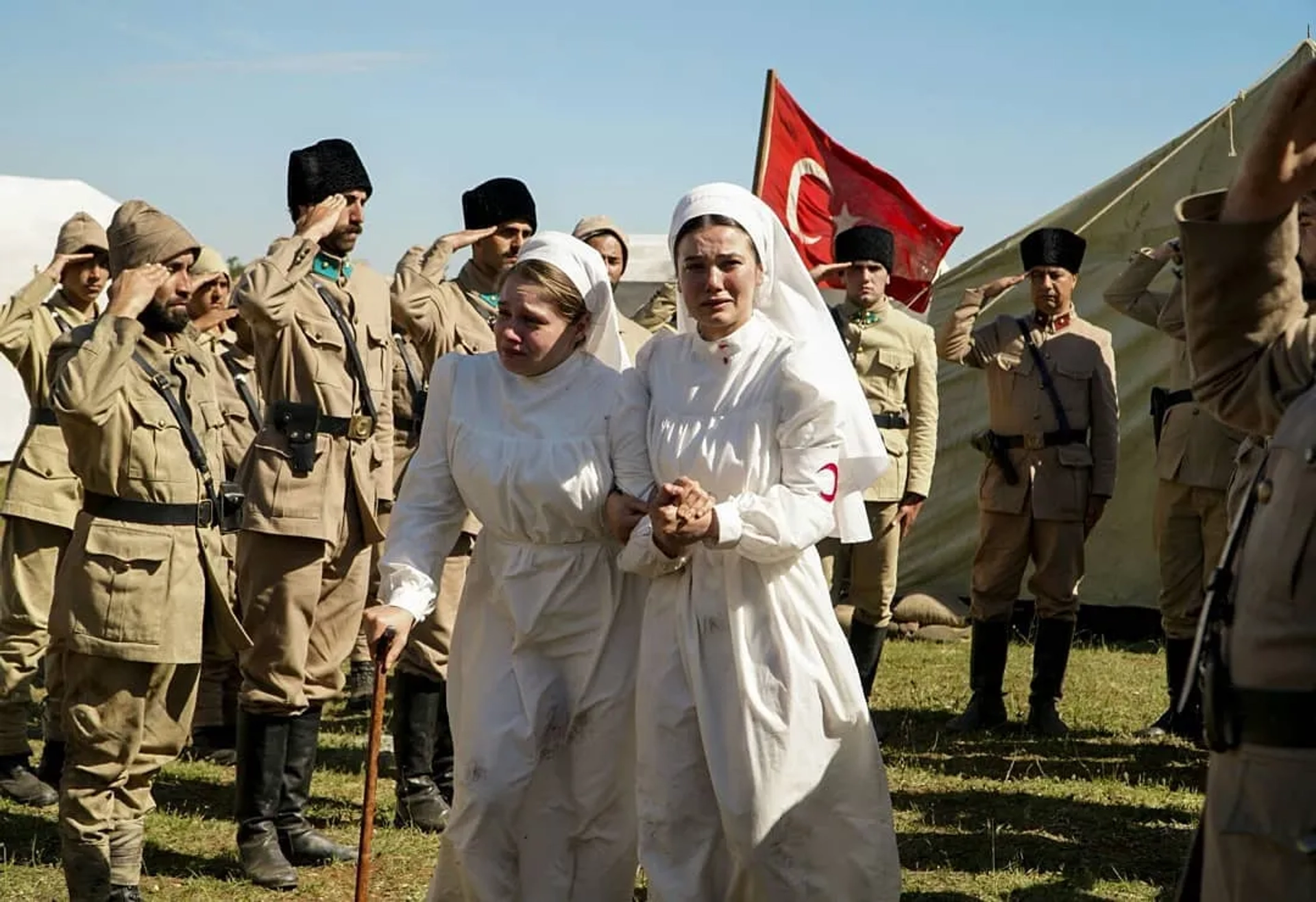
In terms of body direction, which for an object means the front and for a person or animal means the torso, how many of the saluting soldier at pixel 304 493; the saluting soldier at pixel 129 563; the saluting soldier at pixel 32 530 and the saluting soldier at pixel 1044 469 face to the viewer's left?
0

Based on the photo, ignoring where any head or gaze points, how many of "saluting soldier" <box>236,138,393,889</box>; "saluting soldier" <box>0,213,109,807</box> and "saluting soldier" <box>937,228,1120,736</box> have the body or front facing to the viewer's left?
0

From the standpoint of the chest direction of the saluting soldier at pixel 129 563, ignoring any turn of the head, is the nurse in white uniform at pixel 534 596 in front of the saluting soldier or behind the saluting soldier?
in front

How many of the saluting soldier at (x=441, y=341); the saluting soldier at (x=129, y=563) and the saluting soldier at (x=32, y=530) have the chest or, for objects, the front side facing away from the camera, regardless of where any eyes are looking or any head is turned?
0

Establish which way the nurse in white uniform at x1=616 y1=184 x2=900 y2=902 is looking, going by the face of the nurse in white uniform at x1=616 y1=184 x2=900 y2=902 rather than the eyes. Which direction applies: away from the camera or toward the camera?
toward the camera

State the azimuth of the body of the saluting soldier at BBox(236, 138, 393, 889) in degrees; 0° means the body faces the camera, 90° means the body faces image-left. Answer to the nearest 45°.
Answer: approximately 315°

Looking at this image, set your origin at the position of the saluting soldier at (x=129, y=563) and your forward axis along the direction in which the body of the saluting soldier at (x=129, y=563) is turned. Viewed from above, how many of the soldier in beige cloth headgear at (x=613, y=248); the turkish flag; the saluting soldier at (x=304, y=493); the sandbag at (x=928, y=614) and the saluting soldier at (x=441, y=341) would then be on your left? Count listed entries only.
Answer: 5

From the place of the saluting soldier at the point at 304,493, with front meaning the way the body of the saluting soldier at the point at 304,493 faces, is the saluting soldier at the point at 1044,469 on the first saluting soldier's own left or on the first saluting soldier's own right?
on the first saluting soldier's own left

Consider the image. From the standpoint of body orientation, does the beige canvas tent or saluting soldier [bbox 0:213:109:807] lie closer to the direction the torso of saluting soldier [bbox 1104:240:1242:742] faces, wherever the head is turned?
the saluting soldier

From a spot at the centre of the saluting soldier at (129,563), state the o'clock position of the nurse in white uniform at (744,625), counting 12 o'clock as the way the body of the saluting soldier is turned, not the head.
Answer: The nurse in white uniform is roughly at 12 o'clock from the saluting soldier.

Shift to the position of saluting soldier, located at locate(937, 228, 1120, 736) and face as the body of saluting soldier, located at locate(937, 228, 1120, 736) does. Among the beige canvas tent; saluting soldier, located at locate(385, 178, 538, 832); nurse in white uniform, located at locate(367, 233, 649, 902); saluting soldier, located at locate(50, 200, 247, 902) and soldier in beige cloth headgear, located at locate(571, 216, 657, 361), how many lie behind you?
1

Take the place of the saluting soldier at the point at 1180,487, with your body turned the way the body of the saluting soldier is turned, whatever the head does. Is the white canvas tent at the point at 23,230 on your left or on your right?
on your right

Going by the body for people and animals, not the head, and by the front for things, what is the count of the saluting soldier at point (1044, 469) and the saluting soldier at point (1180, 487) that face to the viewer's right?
0

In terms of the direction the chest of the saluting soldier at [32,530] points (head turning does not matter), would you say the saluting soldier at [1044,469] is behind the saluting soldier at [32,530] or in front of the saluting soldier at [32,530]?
in front

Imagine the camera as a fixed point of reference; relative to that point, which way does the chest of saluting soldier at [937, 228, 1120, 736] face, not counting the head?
toward the camera

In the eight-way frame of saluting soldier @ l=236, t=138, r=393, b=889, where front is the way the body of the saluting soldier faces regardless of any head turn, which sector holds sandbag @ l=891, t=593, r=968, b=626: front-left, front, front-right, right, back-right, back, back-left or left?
left

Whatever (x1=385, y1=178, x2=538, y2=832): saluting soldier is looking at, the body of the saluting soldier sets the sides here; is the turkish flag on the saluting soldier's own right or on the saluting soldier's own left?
on the saluting soldier's own left

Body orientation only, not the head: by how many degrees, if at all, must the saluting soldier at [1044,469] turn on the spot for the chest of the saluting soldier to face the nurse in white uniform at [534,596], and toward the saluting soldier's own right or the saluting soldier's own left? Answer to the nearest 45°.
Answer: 0° — they already face them

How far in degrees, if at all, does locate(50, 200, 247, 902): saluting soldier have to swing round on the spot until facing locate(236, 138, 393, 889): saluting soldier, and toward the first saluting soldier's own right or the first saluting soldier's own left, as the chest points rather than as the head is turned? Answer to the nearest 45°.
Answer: approximately 90° to the first saluting soldier's own left

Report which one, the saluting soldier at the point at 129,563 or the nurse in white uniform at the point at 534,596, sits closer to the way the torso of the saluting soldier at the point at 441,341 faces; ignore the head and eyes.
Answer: the nurse in white uniform
